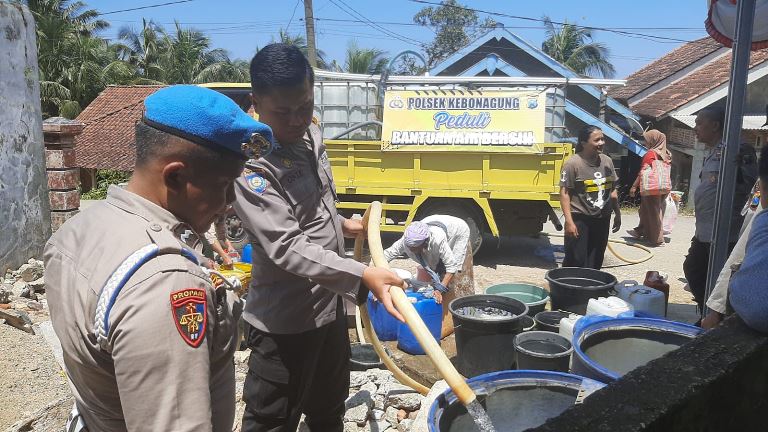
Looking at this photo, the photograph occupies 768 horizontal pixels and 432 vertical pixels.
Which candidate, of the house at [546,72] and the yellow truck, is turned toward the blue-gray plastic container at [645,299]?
the house

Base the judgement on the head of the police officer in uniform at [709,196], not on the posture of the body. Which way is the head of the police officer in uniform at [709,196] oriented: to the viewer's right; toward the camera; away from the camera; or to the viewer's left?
to the viewer's left

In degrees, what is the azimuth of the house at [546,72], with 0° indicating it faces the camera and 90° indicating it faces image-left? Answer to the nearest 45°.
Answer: approximately 0°

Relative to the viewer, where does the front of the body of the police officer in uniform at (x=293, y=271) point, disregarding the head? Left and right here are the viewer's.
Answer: facing the viewer and to the right of the viewer

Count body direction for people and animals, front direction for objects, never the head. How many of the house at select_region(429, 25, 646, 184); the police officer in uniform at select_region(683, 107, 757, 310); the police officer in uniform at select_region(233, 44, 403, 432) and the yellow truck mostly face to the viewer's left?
2

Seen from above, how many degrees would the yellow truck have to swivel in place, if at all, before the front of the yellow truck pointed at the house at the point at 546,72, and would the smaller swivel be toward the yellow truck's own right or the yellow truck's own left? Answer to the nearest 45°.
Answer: approximately 135° to the yellow truck's own right

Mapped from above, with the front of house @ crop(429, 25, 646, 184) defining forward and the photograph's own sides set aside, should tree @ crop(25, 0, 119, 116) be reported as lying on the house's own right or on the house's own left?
on the house's own right

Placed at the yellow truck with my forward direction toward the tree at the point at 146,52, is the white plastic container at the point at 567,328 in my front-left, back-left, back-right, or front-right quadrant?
back-left

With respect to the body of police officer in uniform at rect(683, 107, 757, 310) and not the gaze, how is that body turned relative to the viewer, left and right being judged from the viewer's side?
facing to the left of the viewer

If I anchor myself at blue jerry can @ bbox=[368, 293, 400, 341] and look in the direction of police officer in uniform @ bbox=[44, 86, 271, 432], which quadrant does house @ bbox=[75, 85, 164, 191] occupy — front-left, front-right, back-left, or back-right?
back-right

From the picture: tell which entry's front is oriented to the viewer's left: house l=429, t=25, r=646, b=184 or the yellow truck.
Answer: the yellow truck

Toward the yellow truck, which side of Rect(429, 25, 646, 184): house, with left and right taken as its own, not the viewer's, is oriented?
front

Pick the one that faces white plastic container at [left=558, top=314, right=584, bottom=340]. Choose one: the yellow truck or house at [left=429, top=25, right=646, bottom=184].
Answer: the house
